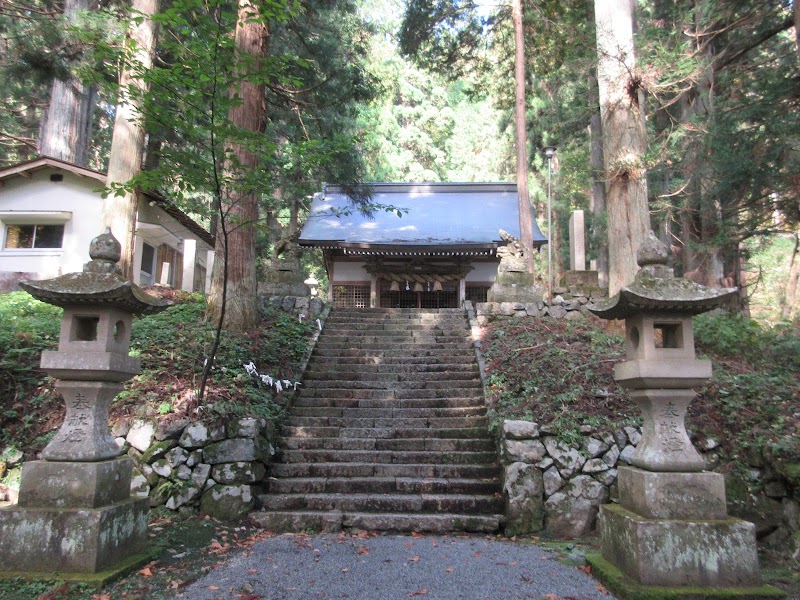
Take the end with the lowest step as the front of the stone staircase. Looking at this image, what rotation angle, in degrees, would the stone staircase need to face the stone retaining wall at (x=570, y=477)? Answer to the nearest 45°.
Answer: approximately 45° to its left

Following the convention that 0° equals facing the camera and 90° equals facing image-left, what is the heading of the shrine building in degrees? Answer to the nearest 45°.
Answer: approximately 0°

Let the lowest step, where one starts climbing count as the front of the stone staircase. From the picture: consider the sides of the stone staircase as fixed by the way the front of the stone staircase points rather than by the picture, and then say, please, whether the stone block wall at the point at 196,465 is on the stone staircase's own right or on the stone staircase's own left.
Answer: on the stone staircase's own right

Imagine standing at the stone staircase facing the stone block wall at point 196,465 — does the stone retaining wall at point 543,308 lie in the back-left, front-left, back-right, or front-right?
back-right

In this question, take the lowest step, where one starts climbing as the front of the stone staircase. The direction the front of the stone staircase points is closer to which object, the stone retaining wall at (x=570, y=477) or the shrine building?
the stone retaining wall

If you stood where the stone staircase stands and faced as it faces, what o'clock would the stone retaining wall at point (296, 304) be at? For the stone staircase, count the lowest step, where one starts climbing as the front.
The stone retaining wall is roughly at 5 o'clock from the stone staircase.

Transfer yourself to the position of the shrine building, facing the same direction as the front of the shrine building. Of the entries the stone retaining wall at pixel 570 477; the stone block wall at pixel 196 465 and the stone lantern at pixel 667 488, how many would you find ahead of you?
3

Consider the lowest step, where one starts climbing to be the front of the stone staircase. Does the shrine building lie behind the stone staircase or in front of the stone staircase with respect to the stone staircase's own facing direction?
behind

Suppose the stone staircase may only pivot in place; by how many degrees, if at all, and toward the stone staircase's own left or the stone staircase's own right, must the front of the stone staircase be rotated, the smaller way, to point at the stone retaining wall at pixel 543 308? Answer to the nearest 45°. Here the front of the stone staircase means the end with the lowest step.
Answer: approximately 135° to the stone staircase's own left

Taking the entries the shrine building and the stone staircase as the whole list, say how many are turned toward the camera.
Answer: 2

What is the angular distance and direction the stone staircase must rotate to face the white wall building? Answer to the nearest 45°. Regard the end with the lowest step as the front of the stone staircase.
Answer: approximately 135° to its right

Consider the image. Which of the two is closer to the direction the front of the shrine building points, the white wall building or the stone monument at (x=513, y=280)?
the stone monument
